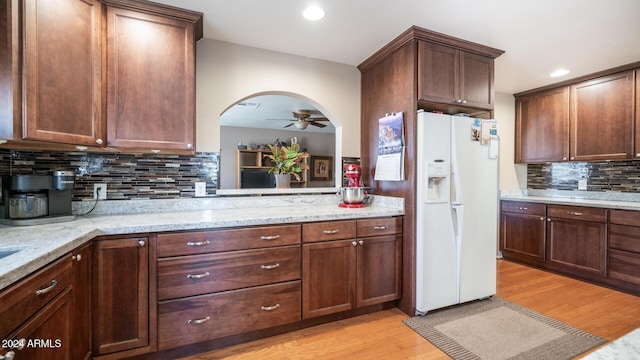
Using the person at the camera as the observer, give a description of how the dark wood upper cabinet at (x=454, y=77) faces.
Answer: facing the viewer and to the right of the viewer

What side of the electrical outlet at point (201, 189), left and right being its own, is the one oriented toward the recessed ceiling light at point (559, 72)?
left

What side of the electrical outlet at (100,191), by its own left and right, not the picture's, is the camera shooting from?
front

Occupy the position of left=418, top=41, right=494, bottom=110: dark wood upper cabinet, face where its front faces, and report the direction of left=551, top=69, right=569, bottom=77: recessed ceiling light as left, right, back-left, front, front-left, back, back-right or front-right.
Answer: left

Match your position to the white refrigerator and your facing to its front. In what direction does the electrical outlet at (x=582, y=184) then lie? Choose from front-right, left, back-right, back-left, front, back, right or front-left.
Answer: left

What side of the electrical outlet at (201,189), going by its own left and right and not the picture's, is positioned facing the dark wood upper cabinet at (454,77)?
left

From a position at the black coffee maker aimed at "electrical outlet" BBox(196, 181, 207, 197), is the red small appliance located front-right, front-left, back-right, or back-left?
front-right

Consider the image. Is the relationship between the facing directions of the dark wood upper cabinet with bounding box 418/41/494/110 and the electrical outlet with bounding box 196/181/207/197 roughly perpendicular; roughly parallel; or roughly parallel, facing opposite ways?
roughly parallel

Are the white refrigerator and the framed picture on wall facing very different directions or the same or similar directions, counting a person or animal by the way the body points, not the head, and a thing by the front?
same or similar directions

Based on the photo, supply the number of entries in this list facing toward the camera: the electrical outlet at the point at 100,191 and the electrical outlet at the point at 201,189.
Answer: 2

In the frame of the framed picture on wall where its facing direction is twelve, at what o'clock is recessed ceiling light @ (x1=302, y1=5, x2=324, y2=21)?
The recessed ceiling light is roughly at 12 o'clock from the framed picture on wall.

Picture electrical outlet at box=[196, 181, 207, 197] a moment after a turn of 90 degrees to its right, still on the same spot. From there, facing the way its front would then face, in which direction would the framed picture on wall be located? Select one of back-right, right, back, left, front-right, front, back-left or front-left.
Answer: back-right

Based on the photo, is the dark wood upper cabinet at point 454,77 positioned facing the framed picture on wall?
no

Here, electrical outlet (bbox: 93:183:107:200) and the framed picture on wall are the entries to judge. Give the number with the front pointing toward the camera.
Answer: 2

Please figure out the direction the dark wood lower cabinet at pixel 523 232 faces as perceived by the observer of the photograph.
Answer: facing the viewer and to the left of the viewer
